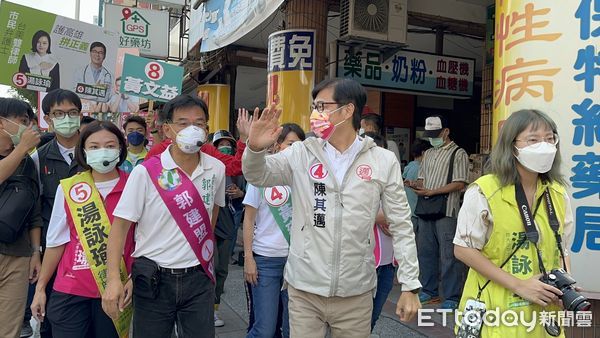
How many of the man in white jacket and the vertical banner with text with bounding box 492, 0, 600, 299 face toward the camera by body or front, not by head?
2

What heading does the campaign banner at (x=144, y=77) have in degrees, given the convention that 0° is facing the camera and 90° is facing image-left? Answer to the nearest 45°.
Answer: approximately 0°

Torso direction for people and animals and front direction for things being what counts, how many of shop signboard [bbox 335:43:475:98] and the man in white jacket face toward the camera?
2

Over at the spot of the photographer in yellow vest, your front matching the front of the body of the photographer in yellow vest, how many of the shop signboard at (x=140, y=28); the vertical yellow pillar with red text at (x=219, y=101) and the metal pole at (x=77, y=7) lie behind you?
3

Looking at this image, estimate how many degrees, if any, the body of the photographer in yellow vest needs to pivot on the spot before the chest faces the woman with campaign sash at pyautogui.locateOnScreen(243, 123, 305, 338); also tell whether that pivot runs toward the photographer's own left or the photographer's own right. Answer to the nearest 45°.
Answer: approximately 135° to the photographer's own right

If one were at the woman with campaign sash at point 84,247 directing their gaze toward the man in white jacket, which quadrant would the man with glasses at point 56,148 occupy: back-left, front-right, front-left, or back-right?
back-left
